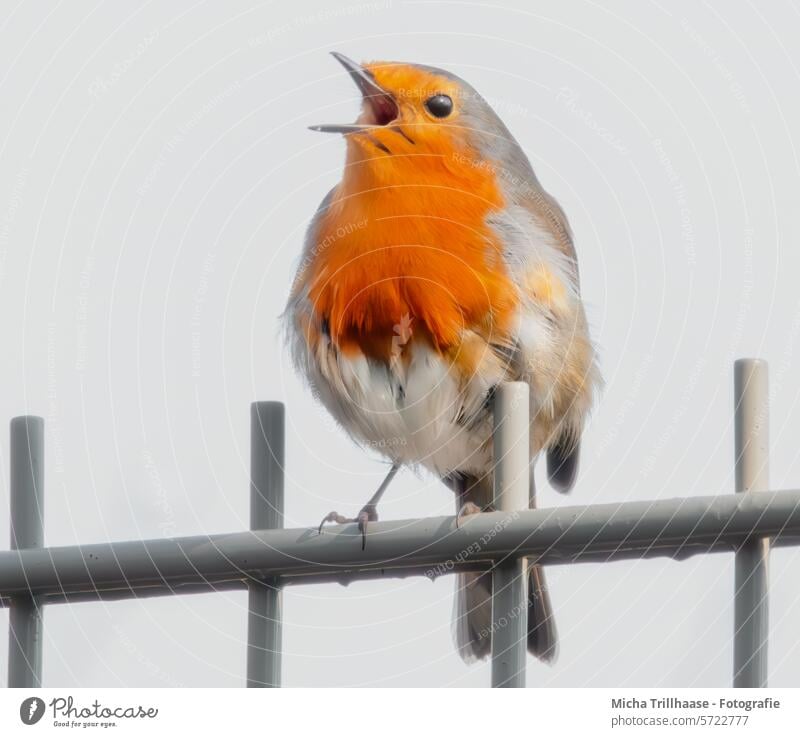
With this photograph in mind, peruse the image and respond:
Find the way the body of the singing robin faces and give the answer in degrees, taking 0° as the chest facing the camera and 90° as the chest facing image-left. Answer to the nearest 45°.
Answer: approximately 45°
